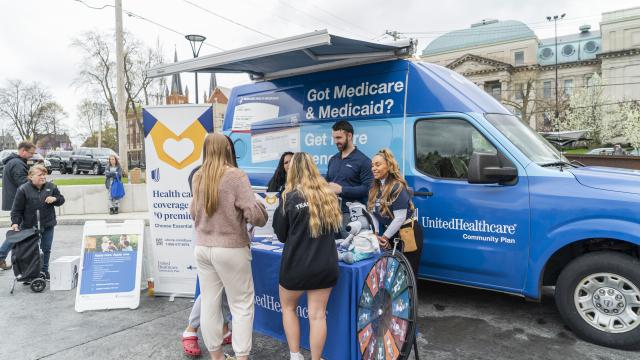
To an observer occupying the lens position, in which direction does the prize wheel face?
facing the viewer and to the left of the viewer

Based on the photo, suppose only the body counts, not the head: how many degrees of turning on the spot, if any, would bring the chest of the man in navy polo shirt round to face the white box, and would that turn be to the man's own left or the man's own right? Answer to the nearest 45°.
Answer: approximately 45° to the man's own right

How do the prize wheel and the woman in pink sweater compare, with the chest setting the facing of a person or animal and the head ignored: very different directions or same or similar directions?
very different directions

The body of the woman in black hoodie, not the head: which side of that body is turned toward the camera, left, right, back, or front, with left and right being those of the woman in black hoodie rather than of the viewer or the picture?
back

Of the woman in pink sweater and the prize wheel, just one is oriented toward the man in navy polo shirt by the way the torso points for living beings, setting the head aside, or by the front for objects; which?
the woman in pink sweater

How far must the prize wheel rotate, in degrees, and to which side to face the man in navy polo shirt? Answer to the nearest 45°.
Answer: approximately 135° to its right

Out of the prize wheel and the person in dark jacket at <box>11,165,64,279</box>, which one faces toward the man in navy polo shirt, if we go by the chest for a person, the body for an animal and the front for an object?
the person in dark jacket

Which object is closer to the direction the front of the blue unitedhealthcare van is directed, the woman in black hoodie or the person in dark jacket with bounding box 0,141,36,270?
the woman in black hoodie

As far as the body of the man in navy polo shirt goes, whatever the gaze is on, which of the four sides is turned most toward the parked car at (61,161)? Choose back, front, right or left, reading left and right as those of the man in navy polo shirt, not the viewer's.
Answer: right

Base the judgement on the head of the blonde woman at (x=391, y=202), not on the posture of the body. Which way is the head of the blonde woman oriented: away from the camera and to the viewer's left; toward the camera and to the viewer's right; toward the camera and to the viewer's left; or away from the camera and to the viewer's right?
toward the camera and to the viewer's left

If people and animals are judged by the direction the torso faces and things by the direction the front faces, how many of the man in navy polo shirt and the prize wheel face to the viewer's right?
0

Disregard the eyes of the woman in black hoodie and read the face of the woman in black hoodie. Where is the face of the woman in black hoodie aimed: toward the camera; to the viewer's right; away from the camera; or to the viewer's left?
away from the camera

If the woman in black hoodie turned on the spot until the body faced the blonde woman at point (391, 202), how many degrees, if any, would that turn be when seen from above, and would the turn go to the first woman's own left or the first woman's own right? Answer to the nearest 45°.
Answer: approximately 45° to the first woman's own right
